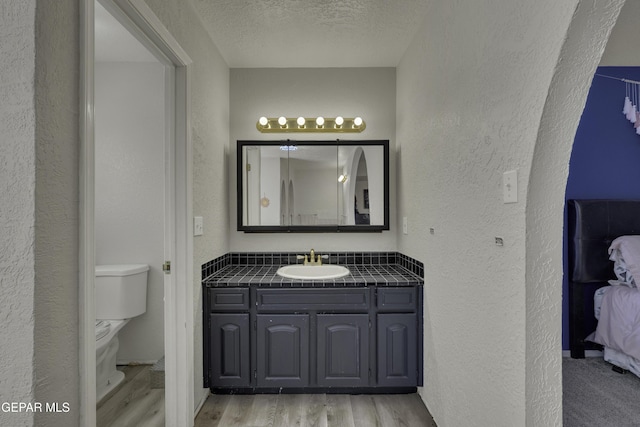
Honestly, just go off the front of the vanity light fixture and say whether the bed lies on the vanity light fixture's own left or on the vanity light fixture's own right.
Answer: on the vanity light fixture's own left

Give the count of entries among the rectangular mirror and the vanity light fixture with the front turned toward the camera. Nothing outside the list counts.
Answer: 2

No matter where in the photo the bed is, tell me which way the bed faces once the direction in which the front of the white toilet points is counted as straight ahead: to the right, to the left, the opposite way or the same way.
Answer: the same way

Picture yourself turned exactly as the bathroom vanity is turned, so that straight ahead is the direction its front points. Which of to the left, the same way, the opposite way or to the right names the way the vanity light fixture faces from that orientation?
the same way

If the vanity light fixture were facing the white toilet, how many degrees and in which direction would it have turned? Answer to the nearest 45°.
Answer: approximately 90° to its right

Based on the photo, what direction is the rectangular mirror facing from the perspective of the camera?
toward the camera

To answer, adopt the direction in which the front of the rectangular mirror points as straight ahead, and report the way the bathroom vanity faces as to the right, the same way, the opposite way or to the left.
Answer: the same way

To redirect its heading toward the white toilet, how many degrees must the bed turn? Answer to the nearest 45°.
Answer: approximately 90° to its right

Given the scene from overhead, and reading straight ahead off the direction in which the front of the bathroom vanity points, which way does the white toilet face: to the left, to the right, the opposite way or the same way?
the same way

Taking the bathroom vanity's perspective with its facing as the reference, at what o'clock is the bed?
The bed is roughly at 9 o'clock from the bathroom vanity.

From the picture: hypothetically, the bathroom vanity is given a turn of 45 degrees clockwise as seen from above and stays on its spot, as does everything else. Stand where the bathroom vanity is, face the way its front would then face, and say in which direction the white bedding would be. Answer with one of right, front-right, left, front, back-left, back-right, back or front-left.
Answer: back-left

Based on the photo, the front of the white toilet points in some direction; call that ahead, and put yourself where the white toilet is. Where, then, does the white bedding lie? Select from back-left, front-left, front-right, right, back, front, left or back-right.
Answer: left
